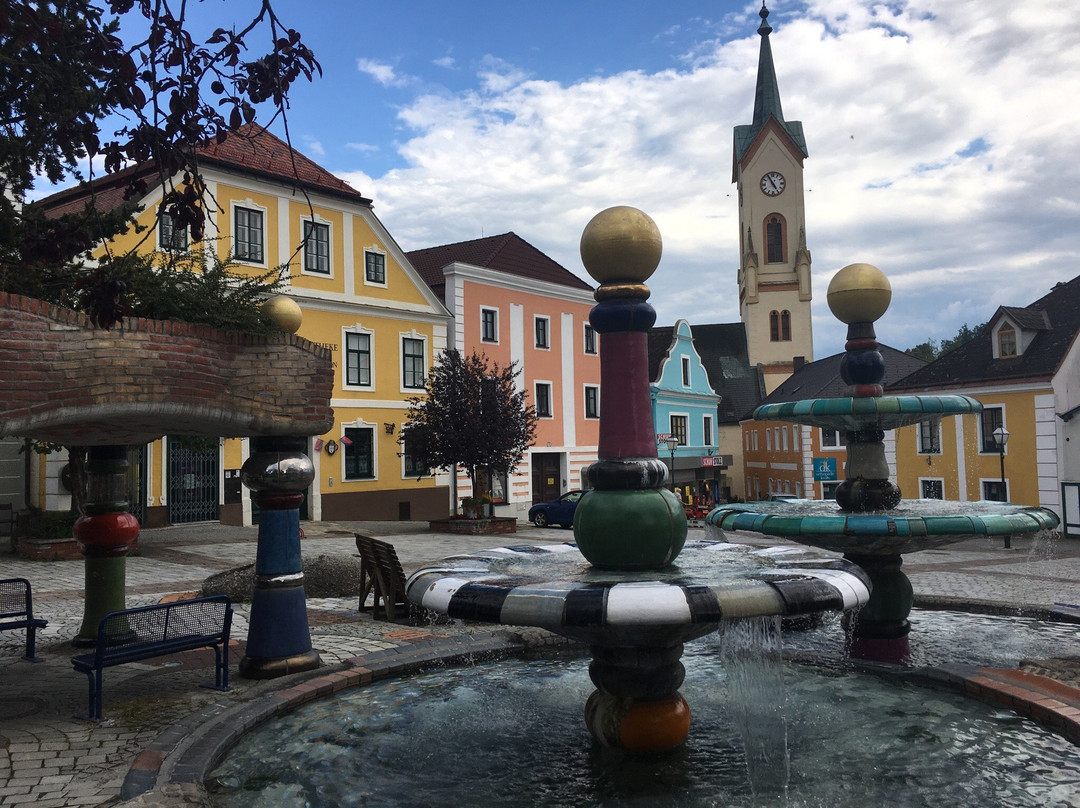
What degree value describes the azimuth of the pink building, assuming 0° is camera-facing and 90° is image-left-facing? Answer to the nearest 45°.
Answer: approximately 315°

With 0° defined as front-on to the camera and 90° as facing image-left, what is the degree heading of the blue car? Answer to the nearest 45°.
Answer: approximately 90°

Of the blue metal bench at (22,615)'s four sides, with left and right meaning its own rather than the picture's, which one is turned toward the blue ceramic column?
front

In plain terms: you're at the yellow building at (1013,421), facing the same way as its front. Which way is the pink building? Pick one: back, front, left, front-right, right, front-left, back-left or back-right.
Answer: front-right
